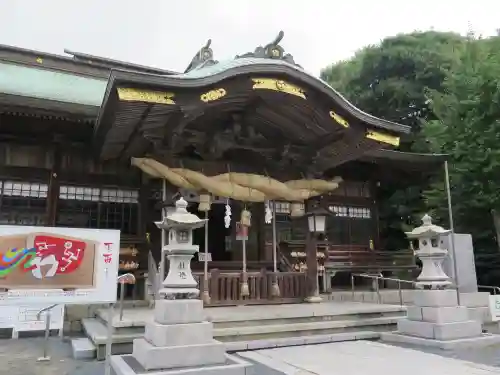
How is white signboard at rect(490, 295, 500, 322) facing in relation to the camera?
toward the camera

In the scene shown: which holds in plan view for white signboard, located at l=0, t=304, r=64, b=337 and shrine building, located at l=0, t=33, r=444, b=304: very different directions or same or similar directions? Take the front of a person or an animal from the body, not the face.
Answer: same or similar directions

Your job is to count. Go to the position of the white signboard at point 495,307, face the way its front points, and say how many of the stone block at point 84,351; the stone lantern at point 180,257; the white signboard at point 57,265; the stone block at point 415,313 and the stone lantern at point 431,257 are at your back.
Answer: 0

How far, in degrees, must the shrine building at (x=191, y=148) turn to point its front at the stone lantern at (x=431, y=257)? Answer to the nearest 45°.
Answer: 0° — it already faces it

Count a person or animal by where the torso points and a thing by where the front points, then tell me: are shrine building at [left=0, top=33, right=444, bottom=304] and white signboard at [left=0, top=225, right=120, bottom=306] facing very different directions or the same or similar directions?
same or similar directions

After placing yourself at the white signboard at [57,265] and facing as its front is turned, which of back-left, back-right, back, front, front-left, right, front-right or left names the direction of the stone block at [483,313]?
left

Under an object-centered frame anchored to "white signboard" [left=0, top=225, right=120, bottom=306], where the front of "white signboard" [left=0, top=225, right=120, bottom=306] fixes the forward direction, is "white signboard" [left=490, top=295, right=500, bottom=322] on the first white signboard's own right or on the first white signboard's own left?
on the first white signboard's own left

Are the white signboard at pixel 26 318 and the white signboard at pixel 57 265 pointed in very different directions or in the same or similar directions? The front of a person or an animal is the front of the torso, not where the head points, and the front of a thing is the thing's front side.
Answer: same or similar directions

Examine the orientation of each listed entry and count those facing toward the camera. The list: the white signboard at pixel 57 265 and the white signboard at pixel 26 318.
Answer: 2

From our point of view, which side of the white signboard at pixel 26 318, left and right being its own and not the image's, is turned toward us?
front

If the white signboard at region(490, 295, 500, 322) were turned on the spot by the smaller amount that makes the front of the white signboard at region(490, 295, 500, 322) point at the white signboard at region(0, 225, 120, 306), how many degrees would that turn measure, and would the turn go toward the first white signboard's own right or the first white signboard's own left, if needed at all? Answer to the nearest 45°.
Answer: approximately 45° to the first white signboard's own right

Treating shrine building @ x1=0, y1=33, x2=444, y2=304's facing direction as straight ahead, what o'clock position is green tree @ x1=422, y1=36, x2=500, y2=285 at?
The green tree is roughly at 10 o'clock from the shrine building.

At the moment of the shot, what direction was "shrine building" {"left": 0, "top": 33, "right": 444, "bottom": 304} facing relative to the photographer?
facing the viewer and to the right of the viewer

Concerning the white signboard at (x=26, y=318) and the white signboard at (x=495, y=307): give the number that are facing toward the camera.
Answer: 2

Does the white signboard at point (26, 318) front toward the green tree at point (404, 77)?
no

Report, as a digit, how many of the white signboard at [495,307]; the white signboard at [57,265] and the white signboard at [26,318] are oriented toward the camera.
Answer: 3

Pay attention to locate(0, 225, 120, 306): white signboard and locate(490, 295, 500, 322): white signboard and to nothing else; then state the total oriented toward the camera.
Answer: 2
